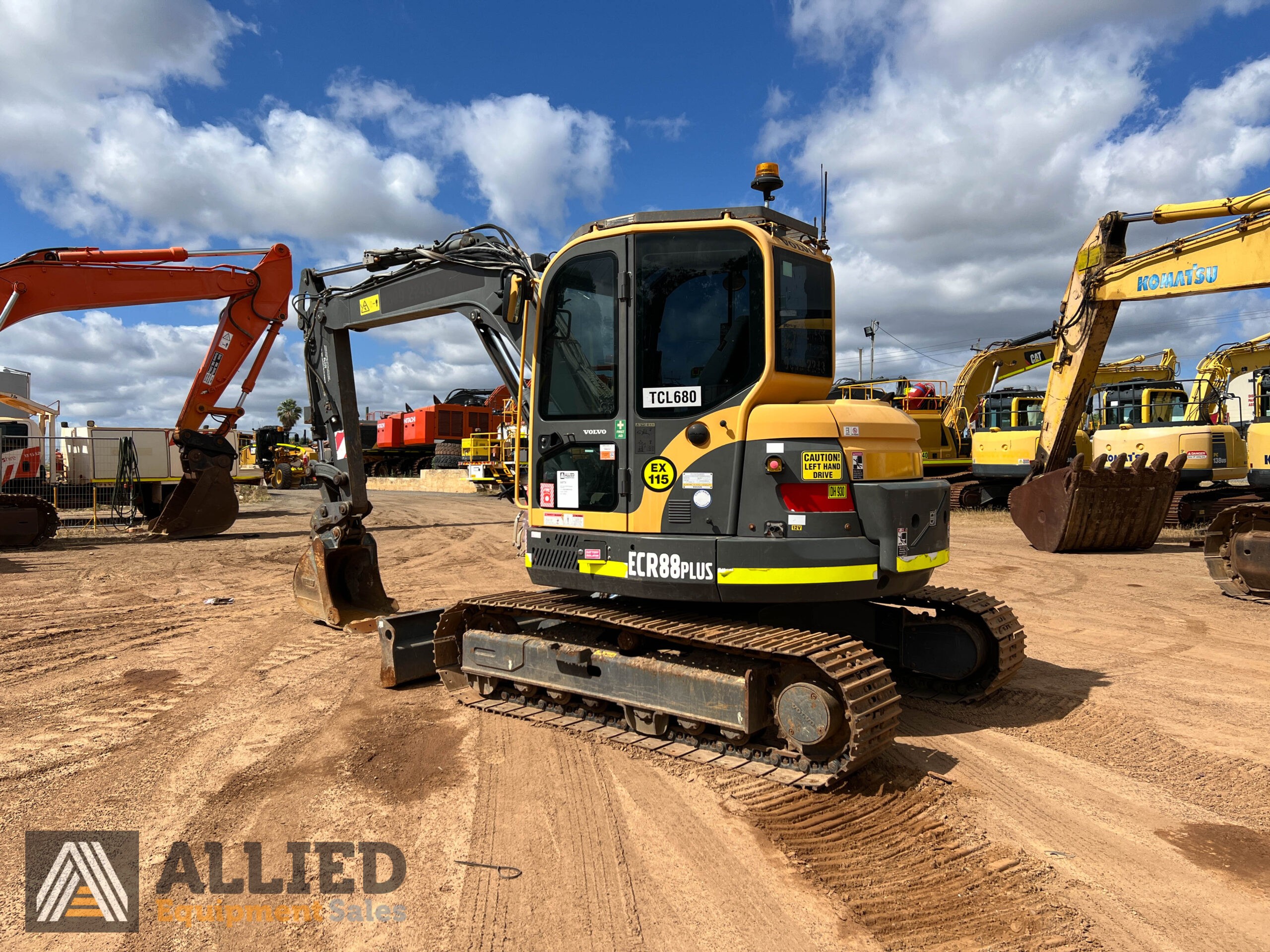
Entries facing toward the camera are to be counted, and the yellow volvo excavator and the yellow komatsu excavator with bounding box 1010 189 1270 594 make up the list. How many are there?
0

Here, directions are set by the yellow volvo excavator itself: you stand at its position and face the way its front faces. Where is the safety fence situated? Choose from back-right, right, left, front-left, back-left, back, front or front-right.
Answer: front

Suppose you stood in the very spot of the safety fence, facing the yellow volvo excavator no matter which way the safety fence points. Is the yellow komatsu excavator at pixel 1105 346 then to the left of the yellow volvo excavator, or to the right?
left

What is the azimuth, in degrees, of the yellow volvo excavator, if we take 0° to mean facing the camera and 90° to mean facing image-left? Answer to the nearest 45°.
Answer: approximately 135°
